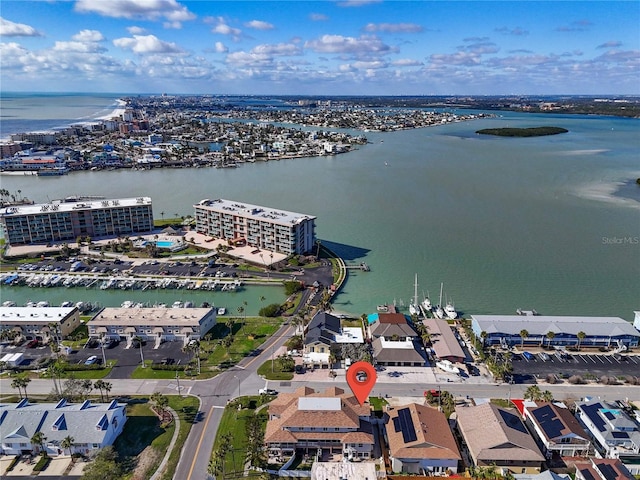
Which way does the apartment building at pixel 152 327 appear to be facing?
toward the camera

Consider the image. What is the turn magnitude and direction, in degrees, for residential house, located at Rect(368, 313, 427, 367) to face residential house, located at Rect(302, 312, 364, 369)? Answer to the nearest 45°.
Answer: approximately 90° to its right

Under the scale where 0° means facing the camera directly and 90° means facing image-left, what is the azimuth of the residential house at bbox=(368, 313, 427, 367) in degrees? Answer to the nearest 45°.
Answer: approximately 0°

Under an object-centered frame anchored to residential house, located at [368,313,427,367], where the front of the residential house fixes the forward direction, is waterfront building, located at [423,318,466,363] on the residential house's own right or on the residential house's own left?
on the residential house's own left

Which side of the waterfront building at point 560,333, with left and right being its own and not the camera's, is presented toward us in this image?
front

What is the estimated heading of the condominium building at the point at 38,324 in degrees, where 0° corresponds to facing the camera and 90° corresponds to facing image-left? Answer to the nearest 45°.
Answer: approximately 0°

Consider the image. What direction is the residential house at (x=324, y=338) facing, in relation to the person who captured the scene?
facing the viewer

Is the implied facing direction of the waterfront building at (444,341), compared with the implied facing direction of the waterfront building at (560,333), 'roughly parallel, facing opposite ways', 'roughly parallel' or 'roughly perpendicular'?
roughly parallel

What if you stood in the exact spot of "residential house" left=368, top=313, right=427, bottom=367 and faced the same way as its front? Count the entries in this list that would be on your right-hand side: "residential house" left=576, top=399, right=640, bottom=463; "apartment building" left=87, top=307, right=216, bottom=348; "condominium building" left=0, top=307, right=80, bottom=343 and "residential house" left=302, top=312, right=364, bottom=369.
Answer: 3
